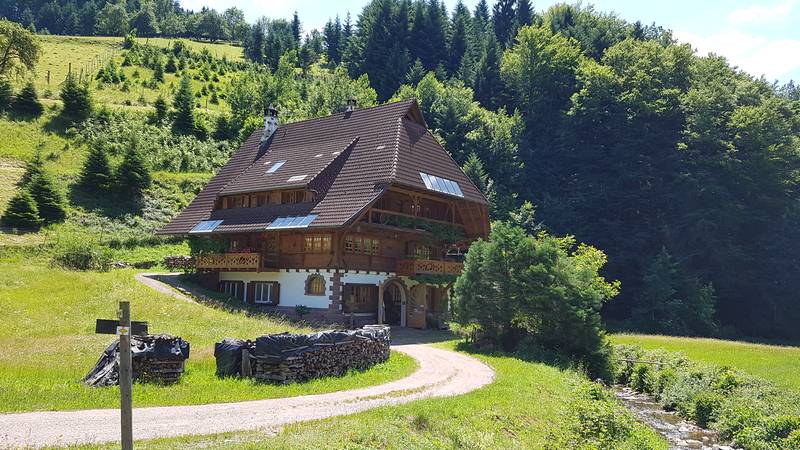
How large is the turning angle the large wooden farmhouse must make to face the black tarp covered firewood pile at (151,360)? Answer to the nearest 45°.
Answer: approximately 45° to its right

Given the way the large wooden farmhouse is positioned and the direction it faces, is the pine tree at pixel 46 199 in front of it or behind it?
behind

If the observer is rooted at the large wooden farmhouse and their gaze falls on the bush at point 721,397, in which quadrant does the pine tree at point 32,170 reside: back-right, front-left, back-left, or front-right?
back-right

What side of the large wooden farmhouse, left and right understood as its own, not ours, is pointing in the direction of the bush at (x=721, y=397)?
front

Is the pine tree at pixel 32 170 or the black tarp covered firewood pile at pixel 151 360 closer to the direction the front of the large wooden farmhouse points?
the black tarp covered firewood pile

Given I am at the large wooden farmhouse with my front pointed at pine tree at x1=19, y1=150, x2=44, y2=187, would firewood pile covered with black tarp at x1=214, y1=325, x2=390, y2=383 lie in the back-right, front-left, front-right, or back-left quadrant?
back-left

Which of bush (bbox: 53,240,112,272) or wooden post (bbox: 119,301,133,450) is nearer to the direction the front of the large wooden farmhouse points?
the wooden post

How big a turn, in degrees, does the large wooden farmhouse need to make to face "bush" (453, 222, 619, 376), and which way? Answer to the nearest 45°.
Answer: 0° — it already faces it

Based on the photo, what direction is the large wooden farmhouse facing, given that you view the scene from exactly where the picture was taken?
facing the viewer and to the right of the viewer

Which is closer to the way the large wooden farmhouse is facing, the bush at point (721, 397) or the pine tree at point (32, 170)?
the bush

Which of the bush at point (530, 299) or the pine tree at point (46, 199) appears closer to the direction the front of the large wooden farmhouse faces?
the bush

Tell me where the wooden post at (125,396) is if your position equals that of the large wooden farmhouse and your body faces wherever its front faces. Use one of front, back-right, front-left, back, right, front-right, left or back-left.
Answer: front-right
